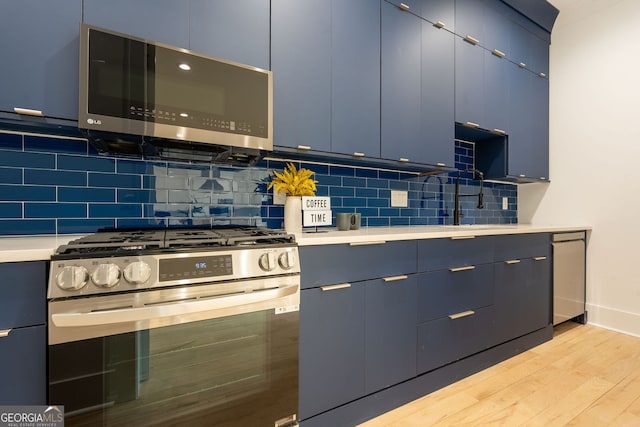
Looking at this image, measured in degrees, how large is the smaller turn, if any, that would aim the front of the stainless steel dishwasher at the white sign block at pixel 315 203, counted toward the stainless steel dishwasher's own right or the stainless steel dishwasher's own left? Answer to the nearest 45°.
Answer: approximately 90° to the stainless steel dishwasher's own right
